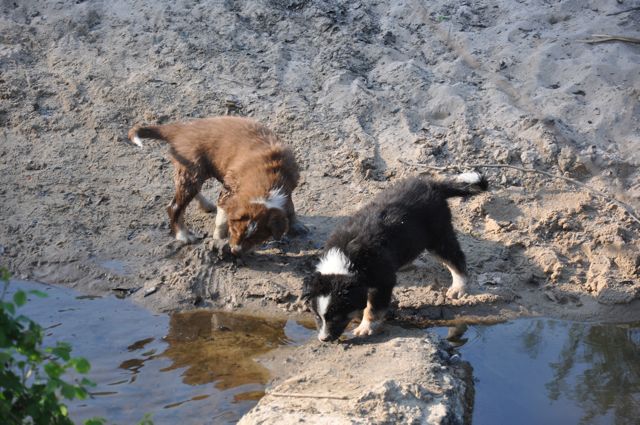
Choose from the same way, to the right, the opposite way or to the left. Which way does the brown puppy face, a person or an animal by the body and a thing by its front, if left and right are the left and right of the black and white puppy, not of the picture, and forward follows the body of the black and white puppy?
to the left

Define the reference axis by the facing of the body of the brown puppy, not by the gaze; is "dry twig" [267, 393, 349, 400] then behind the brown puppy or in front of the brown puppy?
in front

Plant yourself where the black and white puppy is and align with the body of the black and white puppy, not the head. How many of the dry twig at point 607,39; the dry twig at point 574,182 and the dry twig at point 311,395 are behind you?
2

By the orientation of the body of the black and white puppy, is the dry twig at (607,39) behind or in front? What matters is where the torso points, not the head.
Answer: behind

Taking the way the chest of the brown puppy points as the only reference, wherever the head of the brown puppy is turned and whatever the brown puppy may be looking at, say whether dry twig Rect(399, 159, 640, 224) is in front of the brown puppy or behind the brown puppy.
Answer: in front

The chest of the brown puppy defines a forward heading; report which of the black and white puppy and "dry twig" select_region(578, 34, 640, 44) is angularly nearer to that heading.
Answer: the black and white puppy

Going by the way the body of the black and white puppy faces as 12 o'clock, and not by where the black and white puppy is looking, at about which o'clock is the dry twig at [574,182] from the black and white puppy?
The dry twig is roughly at 6 o'clock from the black and white puppy.

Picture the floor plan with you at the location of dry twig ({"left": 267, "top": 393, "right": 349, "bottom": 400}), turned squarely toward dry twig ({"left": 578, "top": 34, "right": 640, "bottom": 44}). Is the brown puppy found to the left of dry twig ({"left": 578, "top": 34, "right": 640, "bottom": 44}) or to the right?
left

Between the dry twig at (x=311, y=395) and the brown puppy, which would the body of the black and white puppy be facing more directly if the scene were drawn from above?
the dry twig

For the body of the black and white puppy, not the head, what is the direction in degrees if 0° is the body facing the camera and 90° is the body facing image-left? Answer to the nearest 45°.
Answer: approximately 45°

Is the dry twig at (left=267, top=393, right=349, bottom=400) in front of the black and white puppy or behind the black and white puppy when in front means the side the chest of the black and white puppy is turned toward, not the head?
in front

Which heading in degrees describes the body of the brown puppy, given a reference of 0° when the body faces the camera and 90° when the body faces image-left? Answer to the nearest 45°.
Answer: approximately 315°

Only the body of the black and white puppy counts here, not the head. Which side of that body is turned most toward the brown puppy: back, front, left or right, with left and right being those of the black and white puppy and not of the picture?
right
